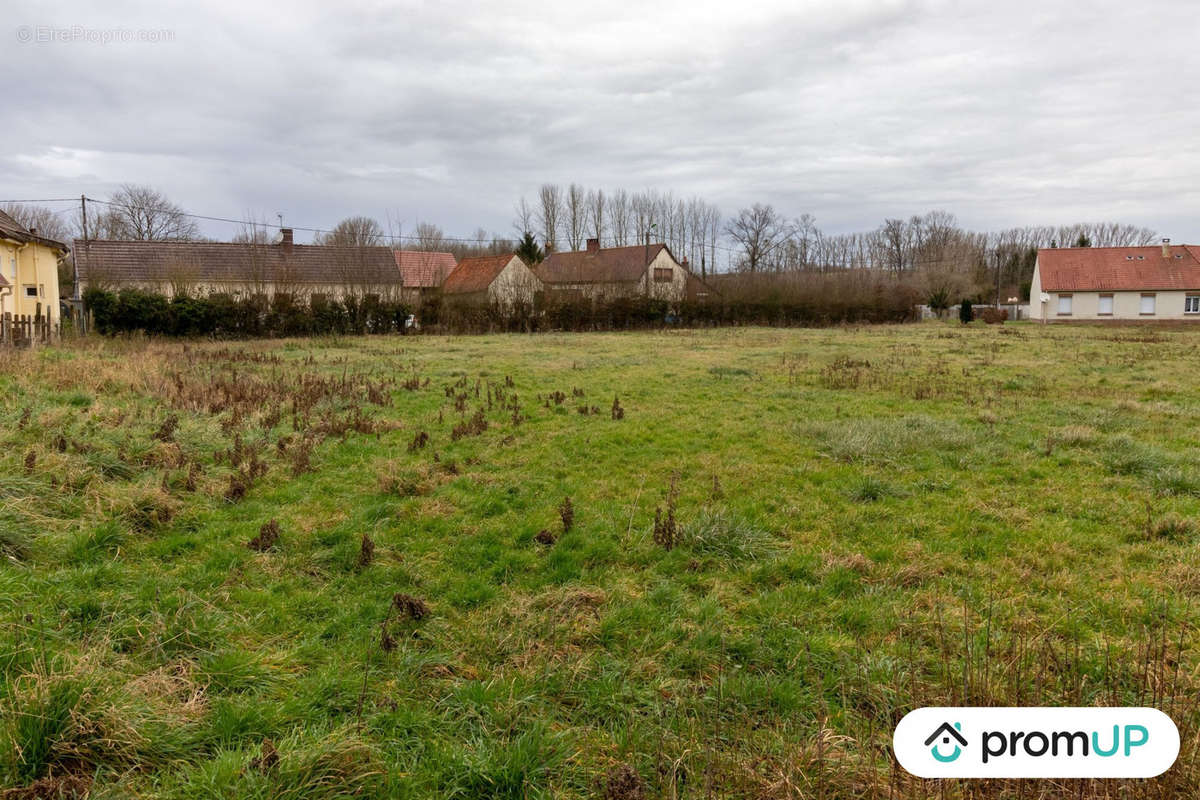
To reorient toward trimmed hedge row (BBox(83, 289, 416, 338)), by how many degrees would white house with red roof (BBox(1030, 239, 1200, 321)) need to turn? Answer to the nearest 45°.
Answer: approximately 45° to its right

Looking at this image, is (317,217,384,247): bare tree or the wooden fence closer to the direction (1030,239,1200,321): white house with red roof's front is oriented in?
the wooden fence

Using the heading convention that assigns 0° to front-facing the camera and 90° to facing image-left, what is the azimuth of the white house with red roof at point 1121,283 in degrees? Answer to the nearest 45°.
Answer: approximately 0°

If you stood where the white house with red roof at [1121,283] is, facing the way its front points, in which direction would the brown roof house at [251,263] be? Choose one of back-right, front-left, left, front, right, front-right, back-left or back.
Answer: front-right
